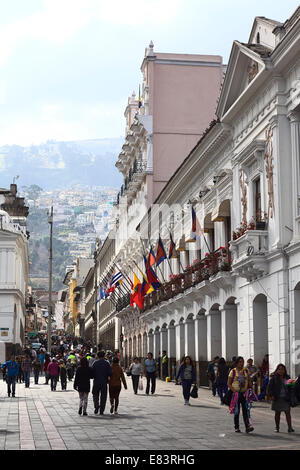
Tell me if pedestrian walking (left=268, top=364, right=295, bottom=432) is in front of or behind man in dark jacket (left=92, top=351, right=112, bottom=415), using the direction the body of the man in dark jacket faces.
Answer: behind

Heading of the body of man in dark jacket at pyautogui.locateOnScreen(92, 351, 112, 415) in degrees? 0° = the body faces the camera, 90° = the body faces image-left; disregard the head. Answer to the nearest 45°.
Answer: approximately 180°

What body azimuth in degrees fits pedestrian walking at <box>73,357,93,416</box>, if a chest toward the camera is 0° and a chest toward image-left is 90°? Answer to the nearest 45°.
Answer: approximately 180°

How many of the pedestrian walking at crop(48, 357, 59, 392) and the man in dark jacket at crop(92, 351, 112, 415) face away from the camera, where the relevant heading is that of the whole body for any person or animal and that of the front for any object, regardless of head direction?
2

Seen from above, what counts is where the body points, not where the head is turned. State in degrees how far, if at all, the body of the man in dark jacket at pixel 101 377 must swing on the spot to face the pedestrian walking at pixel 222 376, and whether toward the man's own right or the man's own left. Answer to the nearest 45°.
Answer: approximately 45° to the man's own right

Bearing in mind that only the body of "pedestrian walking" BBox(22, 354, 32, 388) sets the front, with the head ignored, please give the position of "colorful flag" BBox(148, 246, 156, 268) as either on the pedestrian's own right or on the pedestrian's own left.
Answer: on the pedestrian's own right

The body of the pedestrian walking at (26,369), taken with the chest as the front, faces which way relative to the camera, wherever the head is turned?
away from the camera

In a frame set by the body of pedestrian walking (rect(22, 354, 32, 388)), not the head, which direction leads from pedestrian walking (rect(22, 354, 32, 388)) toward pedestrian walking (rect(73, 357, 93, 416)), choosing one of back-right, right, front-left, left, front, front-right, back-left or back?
front

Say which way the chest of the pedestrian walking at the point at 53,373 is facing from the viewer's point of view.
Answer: away from the camera

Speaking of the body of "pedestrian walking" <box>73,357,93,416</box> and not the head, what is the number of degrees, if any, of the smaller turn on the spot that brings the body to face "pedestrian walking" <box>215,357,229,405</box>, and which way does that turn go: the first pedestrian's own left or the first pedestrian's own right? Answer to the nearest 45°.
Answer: approximately 45° to the first pedestrian's own right
